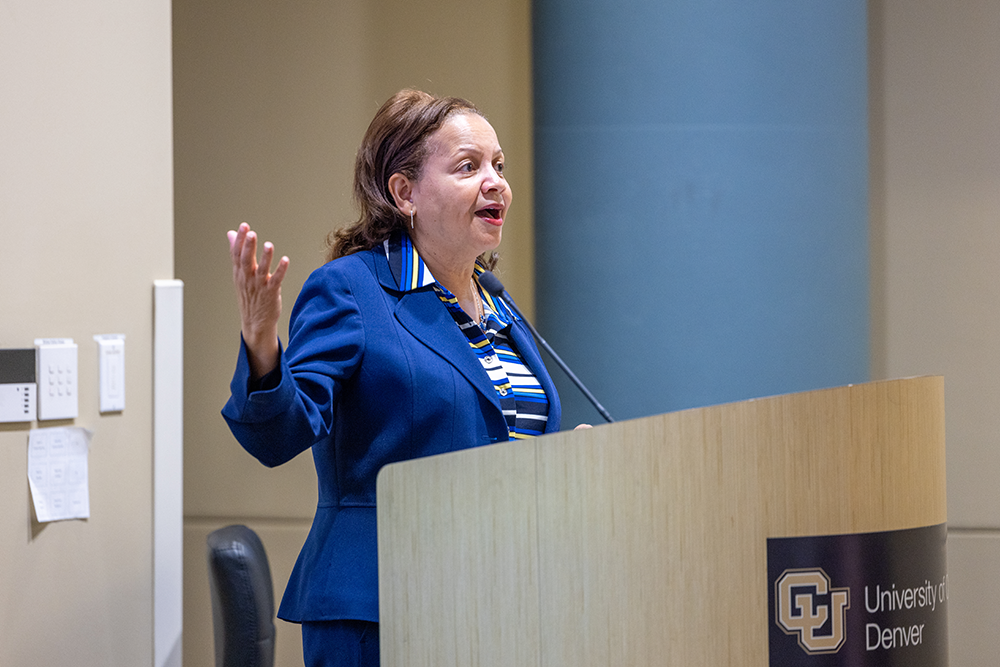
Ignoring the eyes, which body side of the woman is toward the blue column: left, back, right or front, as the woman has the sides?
left

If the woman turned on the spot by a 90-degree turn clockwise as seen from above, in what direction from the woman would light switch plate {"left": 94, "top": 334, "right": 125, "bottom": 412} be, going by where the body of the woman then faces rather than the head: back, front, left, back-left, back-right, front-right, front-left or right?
right

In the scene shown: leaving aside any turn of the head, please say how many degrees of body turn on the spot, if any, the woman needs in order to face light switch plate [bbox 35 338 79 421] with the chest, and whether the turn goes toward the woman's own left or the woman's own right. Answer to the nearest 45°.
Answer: approximately 180°

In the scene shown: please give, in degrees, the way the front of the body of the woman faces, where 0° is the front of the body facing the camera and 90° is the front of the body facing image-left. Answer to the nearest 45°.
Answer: approximately 315°

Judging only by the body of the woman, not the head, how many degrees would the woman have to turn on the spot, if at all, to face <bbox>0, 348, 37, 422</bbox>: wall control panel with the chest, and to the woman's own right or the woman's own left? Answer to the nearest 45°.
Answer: approximately 180°

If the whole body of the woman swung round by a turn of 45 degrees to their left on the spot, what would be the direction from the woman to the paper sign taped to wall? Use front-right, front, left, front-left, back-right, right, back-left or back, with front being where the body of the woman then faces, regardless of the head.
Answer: back-left
